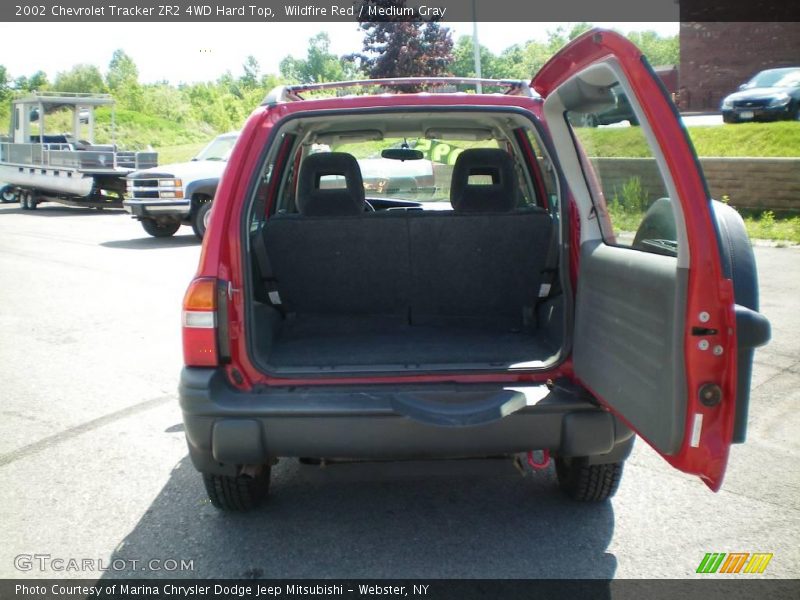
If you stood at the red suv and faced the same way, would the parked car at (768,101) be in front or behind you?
in front

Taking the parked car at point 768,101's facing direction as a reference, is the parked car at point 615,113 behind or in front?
in front

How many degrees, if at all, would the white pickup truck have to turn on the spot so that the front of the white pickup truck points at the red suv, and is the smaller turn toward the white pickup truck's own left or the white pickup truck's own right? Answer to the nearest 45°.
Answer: approximately 45° to the white pickup truck's own left

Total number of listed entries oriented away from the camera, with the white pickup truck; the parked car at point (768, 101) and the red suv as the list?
1

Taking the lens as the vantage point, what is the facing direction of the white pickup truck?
facing the viewer and to the left of the viewer

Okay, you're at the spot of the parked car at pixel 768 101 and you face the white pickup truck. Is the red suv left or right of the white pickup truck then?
left

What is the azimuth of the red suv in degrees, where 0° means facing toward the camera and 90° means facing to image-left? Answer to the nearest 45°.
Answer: approximately 180°

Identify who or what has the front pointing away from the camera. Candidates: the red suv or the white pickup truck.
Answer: the red suv

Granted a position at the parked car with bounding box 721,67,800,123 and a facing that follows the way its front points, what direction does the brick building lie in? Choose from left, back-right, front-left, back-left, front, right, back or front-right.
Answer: back-right

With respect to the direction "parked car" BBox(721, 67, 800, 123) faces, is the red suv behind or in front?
in front

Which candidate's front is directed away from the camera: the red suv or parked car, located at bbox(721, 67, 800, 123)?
the red suv

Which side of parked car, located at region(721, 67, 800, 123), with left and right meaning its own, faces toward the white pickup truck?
front

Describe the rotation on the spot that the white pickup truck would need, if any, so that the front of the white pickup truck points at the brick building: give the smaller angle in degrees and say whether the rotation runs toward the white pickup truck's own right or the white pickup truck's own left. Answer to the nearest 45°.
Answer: approximately 180°
